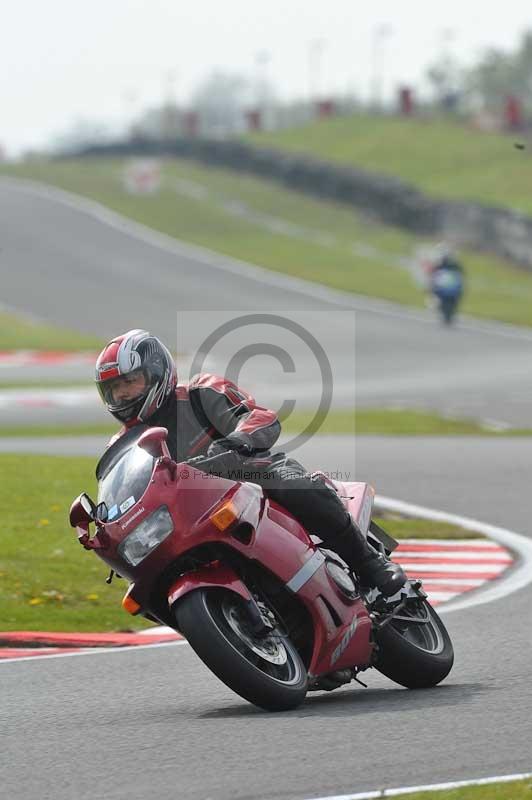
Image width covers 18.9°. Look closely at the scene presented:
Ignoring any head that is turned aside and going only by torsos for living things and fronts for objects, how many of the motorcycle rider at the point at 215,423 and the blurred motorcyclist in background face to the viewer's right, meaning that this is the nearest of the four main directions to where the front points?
0

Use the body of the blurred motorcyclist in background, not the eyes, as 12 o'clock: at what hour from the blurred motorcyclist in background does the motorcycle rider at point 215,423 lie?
The motorcycle rider is roughly at 12 o'clock from the blurred motorcyclist in background.

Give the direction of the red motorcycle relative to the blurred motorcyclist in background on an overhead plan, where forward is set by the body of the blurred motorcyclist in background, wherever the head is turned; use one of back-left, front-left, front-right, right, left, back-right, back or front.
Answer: front

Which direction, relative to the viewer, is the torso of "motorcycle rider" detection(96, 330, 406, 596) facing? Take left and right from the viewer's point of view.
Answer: facing the viewer and to the left of the viewer

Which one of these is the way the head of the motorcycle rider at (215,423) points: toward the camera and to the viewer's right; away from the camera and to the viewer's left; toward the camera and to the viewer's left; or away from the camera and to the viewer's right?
toward the camera and to the viewer's left

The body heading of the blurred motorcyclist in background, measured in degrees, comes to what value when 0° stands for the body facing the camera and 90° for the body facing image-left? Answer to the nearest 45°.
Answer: approximately 0°

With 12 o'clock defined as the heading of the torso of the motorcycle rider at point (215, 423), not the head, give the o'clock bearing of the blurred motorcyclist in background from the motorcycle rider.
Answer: The blurred motorcyclist in background is roughly at 5 o'clock from the motorcycle rider.
